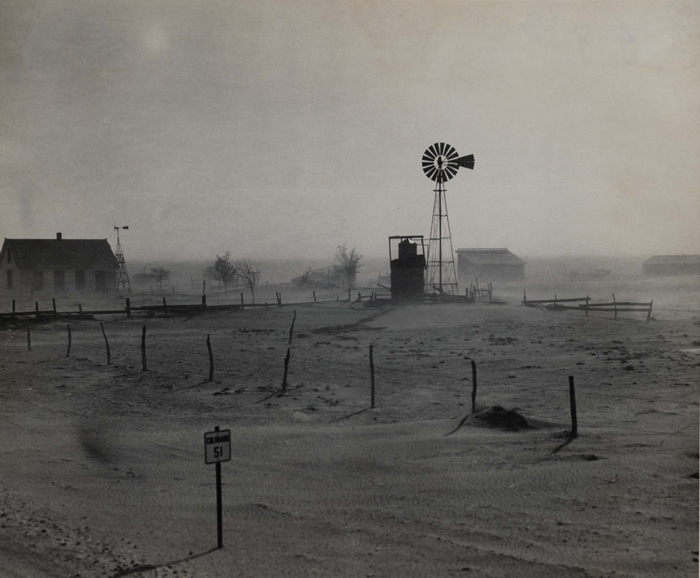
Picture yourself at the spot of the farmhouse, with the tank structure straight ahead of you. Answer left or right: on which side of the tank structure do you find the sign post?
right

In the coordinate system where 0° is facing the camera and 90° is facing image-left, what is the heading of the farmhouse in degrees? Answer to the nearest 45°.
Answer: approximately 0°

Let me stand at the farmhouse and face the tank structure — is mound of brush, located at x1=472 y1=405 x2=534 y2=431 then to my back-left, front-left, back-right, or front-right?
front-right

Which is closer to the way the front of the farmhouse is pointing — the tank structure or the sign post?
the sign post

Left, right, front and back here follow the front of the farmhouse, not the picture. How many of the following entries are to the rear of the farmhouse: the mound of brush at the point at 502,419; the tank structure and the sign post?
0

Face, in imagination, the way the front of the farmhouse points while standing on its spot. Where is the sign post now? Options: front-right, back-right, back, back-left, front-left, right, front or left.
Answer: front

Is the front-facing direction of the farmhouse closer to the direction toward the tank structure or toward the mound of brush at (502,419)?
the mound of brush

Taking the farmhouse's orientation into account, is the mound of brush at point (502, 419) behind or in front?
in front

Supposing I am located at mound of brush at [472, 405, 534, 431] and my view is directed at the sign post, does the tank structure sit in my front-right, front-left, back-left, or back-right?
back-right

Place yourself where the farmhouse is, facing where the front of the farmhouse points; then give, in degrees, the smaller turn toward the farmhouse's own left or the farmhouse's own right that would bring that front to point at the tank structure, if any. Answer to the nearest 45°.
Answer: approximately 45° to the farmhouse's own left
